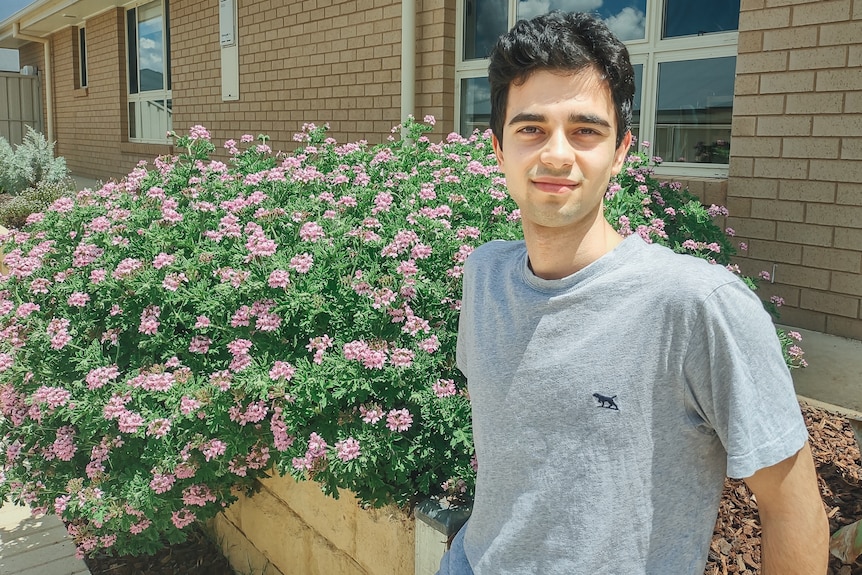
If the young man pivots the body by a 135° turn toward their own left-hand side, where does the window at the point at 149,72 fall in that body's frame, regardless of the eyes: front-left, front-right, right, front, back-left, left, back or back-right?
back-left

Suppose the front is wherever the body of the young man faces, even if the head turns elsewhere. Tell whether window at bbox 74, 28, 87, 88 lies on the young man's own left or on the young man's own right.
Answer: on the young man's own right

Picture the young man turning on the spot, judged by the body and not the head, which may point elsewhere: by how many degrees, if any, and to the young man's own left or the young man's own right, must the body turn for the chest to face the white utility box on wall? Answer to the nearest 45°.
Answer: approximately 90° to the young man's own right

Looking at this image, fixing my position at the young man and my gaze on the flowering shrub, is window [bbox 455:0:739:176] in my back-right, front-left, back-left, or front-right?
front-right

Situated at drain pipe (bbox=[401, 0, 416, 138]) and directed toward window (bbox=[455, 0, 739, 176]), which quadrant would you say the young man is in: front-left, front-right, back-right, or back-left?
front-right

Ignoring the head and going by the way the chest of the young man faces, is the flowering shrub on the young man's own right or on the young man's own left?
on the young man's own right

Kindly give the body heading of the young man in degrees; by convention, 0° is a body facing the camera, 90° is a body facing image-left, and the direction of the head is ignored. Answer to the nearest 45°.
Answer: approximately 45°

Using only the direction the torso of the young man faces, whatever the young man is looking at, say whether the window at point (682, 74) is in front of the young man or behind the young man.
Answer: behind

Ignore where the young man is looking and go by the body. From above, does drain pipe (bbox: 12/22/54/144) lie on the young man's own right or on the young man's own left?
on the young man's own right
